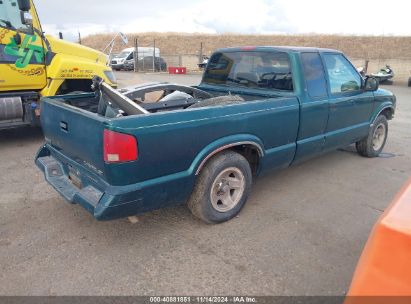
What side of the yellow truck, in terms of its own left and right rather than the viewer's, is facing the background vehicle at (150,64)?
left

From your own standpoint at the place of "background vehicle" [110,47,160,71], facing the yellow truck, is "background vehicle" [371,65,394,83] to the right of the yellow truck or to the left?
left

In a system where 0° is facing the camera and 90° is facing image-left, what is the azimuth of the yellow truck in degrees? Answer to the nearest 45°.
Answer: approximately 270°

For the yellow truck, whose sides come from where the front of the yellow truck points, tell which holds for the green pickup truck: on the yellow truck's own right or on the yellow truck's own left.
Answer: on the yellow truck's own right

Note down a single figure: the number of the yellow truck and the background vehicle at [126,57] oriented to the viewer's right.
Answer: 1

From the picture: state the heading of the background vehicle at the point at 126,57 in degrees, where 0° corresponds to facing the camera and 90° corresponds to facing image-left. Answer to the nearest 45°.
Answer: approximately 45°

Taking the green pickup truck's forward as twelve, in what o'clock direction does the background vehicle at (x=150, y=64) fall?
The background vehicle is roughly at 10 o'clock from the green pickup truck.

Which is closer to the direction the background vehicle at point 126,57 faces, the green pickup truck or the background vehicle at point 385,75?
the green pickup truck

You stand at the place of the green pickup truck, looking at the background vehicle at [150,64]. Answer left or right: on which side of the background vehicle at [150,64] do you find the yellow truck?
left

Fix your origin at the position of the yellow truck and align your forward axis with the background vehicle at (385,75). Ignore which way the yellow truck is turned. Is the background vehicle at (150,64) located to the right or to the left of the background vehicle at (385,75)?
left

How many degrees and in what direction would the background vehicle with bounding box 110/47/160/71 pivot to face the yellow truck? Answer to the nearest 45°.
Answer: approximately 45° to its left

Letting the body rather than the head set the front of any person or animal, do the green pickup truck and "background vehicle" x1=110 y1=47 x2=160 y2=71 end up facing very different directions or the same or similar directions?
very different directions

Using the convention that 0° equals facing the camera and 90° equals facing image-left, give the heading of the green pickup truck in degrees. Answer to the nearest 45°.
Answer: approximately 225°
